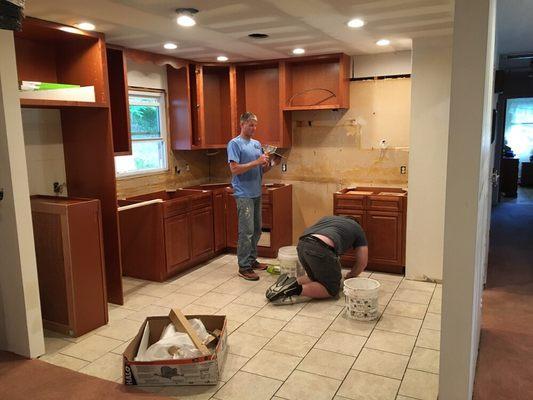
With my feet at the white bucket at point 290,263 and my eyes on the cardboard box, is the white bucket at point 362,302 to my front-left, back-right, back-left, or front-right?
front-left

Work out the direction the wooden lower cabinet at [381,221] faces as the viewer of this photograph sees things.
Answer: facing the viewer

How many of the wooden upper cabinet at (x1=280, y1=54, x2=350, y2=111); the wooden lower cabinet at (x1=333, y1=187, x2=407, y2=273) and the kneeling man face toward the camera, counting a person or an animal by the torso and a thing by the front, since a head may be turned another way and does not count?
2

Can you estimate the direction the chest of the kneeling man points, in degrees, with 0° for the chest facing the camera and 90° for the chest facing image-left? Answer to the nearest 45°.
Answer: approximately 225°

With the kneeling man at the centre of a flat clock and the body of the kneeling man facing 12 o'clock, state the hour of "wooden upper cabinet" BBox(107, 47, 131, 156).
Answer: The wooden upper cabinet is roughly at 8 o'clock from the kneeling man.

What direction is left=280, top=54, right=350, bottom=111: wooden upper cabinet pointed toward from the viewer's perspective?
toward the camera

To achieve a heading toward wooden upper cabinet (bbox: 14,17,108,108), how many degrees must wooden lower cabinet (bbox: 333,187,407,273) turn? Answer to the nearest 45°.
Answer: approximately 45° to its right

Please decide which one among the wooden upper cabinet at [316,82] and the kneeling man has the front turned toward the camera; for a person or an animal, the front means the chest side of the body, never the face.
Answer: the wooden upper cabinet

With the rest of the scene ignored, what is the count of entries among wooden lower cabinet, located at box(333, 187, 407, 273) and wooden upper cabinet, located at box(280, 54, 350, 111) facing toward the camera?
2

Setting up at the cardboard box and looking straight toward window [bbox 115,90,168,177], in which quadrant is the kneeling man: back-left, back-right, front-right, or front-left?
front-right

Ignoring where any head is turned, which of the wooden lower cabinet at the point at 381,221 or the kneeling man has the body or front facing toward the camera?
the wooden lower cabinet
